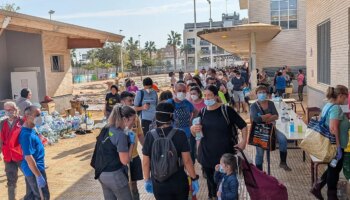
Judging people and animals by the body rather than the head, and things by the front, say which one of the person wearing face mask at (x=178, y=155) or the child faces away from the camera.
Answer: the person wearing face mask

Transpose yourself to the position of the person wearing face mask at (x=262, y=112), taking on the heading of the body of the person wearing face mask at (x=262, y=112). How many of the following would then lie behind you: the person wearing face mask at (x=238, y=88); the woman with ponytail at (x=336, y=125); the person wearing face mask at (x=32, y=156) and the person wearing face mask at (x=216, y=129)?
1

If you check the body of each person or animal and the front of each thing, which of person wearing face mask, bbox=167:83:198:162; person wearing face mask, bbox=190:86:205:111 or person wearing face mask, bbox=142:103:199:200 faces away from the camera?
person wearing face mask, bbox=142:103:199:200

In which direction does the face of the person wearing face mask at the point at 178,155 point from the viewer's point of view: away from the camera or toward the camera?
away from the camera

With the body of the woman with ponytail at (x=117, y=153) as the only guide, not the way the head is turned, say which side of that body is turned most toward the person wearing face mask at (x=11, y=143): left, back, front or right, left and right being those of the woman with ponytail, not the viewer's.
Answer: left

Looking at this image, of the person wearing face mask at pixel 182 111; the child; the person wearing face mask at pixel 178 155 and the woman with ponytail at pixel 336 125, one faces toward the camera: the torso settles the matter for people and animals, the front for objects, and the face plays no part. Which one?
the person wearing face mask at pixel 182 111

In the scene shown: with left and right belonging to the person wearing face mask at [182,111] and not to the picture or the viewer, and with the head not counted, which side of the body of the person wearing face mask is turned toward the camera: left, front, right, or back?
front

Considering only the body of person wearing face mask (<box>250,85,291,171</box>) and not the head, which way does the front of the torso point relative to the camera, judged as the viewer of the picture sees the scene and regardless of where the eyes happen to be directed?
toward the camera

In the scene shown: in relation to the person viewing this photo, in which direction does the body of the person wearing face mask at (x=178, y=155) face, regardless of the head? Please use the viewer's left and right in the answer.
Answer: facing away from the viewer

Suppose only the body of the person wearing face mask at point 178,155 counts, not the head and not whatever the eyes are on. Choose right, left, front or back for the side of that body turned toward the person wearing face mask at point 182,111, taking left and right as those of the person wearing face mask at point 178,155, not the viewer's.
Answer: front

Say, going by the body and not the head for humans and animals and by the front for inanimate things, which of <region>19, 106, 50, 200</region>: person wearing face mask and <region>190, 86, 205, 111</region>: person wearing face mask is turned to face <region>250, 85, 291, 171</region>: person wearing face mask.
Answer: <region>19, 106, 50, 200</region>: person wearing face mask

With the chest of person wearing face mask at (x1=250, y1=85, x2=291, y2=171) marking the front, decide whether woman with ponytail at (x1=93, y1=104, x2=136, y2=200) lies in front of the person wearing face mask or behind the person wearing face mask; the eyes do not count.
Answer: in front

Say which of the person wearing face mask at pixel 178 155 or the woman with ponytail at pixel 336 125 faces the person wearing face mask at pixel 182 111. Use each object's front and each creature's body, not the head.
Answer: the person wearing face mask at pixel 178 155
